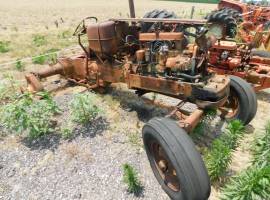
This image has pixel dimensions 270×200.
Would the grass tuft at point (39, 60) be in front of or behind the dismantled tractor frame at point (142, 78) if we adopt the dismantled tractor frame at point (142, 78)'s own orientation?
behind

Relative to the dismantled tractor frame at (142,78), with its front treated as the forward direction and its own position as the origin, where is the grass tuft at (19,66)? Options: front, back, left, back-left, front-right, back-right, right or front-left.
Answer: back

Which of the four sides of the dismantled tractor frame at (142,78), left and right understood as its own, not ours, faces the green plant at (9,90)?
back

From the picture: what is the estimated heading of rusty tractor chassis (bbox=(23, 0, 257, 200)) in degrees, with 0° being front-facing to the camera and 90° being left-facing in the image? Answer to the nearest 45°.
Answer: approximately 315°

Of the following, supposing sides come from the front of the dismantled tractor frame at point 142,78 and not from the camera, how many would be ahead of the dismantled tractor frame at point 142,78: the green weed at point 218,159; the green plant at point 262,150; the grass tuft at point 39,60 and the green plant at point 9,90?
2
